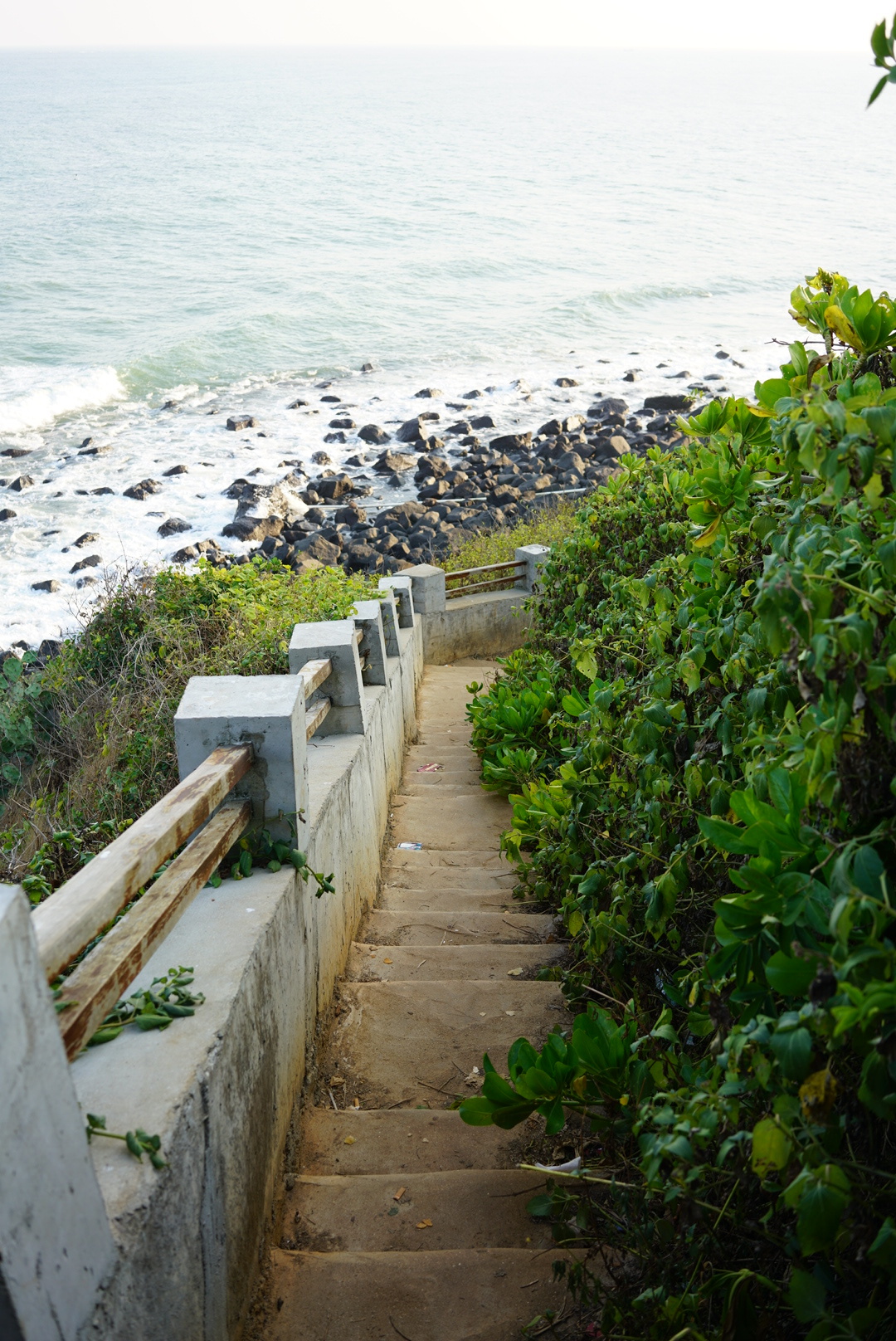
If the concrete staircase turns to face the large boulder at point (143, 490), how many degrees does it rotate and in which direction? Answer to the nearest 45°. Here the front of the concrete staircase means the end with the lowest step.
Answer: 0° — it already faces it

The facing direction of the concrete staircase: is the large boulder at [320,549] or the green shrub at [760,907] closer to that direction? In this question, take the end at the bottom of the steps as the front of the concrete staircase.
the large boulder

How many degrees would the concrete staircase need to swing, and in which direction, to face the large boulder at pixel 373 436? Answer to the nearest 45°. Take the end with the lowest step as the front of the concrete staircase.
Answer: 0° — it already faces it

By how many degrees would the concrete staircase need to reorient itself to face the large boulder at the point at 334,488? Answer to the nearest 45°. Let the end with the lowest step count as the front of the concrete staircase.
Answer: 0° — it already faces it

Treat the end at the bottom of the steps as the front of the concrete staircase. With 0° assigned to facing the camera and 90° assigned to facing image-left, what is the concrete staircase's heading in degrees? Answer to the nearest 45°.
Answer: approximately 180°

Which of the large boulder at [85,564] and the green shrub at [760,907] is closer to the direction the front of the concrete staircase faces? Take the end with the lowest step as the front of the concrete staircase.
the large boulder

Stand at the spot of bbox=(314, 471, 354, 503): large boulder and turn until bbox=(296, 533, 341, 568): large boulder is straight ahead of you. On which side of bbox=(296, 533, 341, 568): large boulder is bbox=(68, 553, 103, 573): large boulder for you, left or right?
right

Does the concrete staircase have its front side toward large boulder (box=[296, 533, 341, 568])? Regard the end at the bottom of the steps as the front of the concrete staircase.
yes
